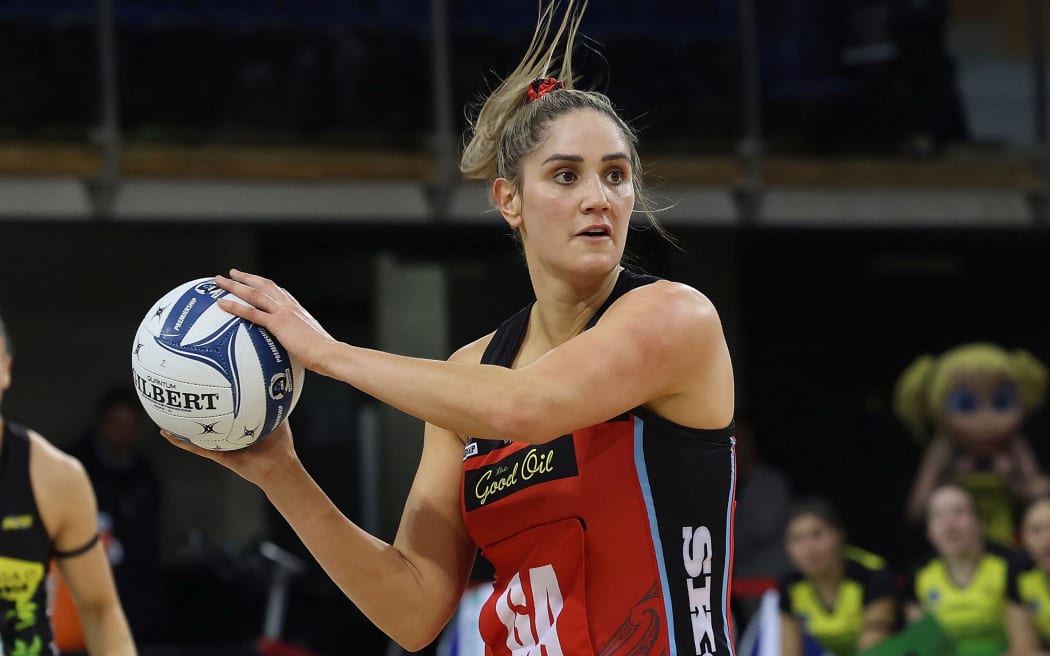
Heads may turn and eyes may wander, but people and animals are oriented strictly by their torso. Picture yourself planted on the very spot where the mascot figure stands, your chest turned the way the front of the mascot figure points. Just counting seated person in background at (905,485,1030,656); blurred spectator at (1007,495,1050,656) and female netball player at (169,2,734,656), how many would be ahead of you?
3

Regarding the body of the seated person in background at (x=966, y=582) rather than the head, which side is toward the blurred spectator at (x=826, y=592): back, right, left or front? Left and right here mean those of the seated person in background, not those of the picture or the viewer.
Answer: right

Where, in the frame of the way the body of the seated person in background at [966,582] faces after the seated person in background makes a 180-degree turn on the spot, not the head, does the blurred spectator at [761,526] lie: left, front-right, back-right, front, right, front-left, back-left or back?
front-left

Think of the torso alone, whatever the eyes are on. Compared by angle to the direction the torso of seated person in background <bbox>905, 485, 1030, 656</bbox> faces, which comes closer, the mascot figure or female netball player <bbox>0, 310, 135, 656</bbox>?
the female netball player

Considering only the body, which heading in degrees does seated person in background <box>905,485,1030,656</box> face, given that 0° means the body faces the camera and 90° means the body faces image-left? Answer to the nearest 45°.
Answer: approximately 0°

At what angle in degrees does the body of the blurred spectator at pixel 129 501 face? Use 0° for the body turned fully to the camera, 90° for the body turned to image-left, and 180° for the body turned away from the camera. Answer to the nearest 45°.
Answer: approximately 0°

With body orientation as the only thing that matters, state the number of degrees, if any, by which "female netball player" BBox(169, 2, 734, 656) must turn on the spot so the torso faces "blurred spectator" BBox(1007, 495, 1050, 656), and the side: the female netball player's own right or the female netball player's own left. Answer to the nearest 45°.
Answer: approximately 180°
